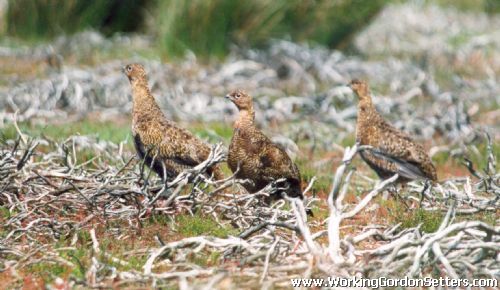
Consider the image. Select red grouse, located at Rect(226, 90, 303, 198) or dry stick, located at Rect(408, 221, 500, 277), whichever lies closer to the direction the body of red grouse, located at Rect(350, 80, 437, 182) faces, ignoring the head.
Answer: the red grouse

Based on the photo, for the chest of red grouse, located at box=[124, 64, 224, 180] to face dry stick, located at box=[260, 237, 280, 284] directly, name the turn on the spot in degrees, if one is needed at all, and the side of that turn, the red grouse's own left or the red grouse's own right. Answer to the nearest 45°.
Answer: approximately 90° to the red grouse's own left

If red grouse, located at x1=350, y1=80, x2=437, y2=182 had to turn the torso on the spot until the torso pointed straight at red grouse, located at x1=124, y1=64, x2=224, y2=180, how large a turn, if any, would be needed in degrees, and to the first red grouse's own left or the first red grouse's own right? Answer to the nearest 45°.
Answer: approximately 45° to the first red grouse's own left

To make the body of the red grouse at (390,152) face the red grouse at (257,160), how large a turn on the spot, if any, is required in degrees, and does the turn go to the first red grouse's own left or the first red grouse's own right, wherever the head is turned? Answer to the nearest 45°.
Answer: approximately 45° to the first red grouse's own left

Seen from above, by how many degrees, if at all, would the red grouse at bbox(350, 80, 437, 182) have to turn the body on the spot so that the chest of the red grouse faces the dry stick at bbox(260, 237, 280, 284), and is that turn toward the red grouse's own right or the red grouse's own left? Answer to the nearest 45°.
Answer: approximately 90° to the red grouse's own left

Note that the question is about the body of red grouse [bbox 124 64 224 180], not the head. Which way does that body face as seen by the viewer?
to the viewer's left

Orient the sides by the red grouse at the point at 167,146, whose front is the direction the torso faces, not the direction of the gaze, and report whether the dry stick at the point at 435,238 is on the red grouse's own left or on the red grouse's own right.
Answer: on the red grouse's own left

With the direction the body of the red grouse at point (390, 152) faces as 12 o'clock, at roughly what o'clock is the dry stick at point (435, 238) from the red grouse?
The dry stick is roughly at 9 o'clock from the red grouse.

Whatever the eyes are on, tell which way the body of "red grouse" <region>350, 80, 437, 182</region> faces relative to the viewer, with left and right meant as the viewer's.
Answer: facing to the left of the viewer
